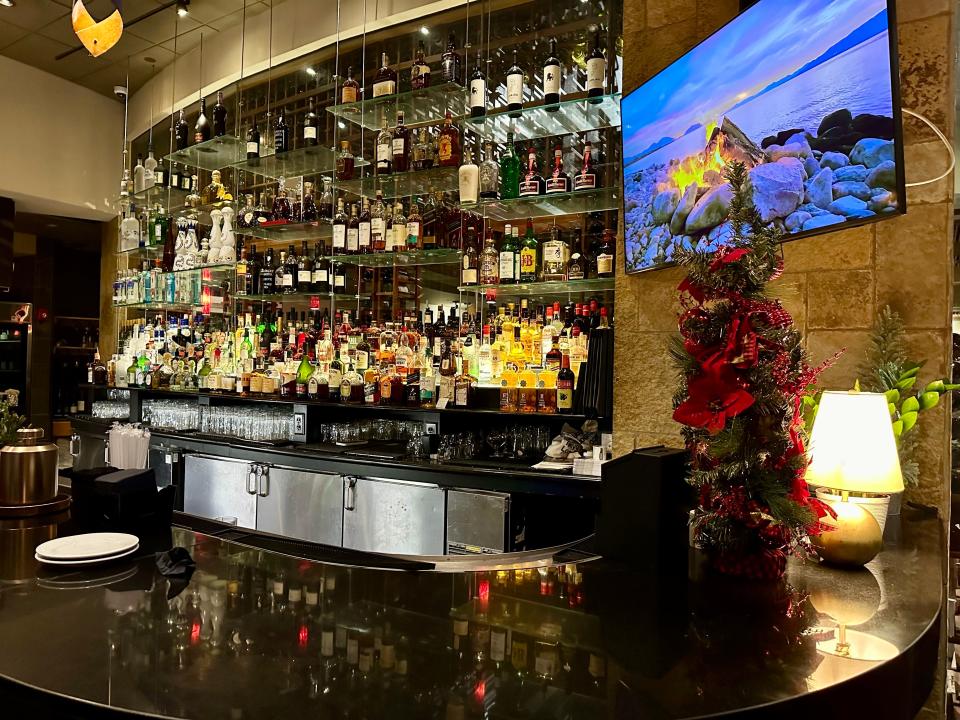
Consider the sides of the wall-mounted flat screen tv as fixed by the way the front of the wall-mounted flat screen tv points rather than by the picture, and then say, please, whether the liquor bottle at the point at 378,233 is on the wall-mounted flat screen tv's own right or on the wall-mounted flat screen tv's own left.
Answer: on the wall-mounted flat screen tv's own right

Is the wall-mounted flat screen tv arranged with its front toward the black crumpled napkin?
yes

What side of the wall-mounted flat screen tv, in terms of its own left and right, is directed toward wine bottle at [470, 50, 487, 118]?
right

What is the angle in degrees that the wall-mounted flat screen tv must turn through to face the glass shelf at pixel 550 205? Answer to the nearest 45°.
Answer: approximately 90° to its right

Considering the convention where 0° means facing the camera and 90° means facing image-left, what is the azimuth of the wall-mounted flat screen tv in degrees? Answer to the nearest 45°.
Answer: approximately 45°

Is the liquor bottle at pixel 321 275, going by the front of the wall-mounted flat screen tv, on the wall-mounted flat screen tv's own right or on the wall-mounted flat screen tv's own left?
on the wall-mounted flat screen tv's own right

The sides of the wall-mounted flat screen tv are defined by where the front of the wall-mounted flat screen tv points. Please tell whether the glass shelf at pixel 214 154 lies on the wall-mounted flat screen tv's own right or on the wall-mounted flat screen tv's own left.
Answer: on the wall-mounted flat screen tv's own right

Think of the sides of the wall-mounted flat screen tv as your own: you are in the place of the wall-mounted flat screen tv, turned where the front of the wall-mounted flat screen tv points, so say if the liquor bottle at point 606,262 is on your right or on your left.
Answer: on your right

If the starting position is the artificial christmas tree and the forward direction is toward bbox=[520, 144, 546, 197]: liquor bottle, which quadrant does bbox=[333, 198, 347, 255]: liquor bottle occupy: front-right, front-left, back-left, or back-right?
front-left

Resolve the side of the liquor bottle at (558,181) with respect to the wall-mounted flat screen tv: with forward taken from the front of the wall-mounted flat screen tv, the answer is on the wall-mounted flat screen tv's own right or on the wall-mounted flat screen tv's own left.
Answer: on the wall-mounted flat screen tv's own right

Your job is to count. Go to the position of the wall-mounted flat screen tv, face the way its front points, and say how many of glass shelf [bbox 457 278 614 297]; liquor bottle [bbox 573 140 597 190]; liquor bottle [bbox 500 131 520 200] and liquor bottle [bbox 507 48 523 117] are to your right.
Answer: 4

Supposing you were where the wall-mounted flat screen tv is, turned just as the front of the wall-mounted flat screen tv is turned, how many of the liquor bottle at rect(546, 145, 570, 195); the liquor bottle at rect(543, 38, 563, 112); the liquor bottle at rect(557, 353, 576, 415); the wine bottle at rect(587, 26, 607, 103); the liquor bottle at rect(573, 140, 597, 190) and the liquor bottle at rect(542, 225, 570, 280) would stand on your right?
6

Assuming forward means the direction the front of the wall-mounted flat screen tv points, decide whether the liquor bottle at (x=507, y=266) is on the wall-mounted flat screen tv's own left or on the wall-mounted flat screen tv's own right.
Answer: on the wall-mounted flat screen tv's own right

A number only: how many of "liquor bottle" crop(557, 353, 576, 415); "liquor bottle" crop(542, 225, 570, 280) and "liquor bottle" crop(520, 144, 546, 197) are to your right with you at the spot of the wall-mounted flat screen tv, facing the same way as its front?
3

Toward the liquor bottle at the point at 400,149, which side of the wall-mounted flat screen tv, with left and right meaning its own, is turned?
right
